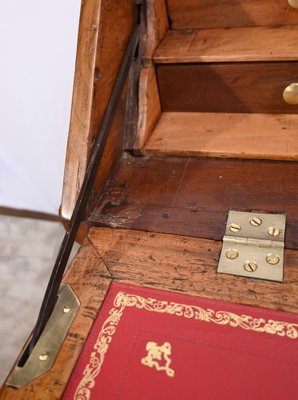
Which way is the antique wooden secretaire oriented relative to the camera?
toward the camera
